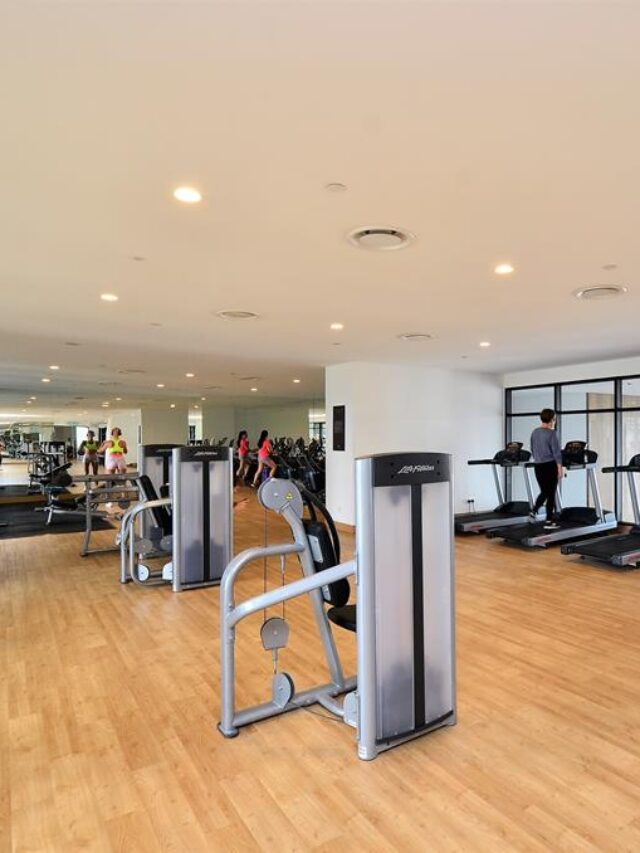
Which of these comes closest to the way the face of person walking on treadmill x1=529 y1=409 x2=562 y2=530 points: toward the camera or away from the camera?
away from the camera

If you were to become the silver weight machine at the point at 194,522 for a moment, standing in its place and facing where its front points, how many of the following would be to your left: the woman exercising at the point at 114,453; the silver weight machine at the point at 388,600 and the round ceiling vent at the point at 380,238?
1

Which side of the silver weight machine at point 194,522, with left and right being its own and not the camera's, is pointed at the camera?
right
